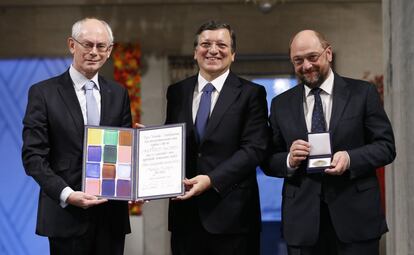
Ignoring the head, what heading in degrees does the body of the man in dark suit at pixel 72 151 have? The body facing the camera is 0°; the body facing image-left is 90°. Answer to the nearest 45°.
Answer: approximately 315°

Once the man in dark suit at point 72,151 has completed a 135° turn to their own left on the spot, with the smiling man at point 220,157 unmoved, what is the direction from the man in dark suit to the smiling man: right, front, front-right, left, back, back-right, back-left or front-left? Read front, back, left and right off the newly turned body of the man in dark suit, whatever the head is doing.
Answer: right

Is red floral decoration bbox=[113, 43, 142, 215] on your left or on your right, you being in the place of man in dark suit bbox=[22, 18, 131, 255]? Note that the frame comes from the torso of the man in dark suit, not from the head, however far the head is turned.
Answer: on your left

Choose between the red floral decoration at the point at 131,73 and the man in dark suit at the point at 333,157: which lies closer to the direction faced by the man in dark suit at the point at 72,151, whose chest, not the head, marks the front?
the man in dark suit

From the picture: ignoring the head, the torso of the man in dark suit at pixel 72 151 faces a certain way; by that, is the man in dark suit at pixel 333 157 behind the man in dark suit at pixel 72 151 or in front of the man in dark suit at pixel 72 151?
in front
